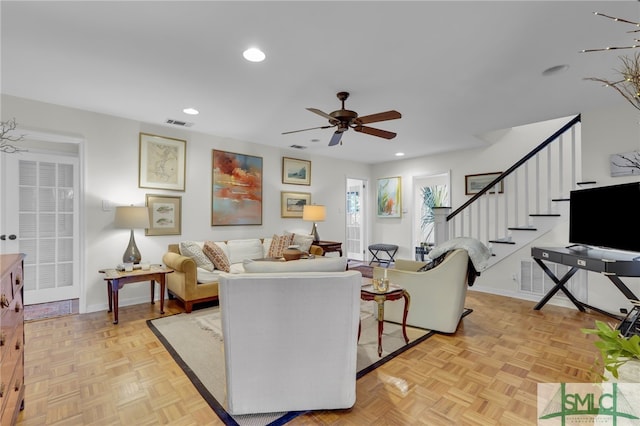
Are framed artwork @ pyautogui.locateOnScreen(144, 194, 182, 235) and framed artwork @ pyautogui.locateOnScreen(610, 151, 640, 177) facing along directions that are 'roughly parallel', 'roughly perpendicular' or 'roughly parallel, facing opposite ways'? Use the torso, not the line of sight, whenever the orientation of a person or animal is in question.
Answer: roughly perpendicular

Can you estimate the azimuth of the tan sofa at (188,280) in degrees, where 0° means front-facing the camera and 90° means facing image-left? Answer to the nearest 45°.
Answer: approximately 315°

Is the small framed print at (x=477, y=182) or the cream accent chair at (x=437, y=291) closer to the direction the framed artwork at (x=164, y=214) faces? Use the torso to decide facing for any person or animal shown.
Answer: the cream accent chair

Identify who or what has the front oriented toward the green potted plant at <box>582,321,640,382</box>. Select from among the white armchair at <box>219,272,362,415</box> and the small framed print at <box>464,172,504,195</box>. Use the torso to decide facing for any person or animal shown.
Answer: the small framed print

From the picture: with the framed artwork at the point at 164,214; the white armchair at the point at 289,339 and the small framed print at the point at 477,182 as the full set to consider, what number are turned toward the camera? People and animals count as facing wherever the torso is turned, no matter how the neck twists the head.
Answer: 2

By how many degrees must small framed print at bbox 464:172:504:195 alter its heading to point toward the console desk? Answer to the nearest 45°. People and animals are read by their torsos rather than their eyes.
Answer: approximately 45° to its left

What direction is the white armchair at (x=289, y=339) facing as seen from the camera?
away from the camera

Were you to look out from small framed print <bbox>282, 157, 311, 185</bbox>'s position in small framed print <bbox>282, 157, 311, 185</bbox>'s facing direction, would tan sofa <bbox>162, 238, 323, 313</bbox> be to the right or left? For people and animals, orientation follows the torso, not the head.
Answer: on its right

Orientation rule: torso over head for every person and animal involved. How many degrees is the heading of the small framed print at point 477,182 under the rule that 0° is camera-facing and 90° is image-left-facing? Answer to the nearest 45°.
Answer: approximately 0°

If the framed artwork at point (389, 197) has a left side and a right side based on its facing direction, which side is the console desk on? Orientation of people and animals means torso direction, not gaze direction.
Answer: on its left
